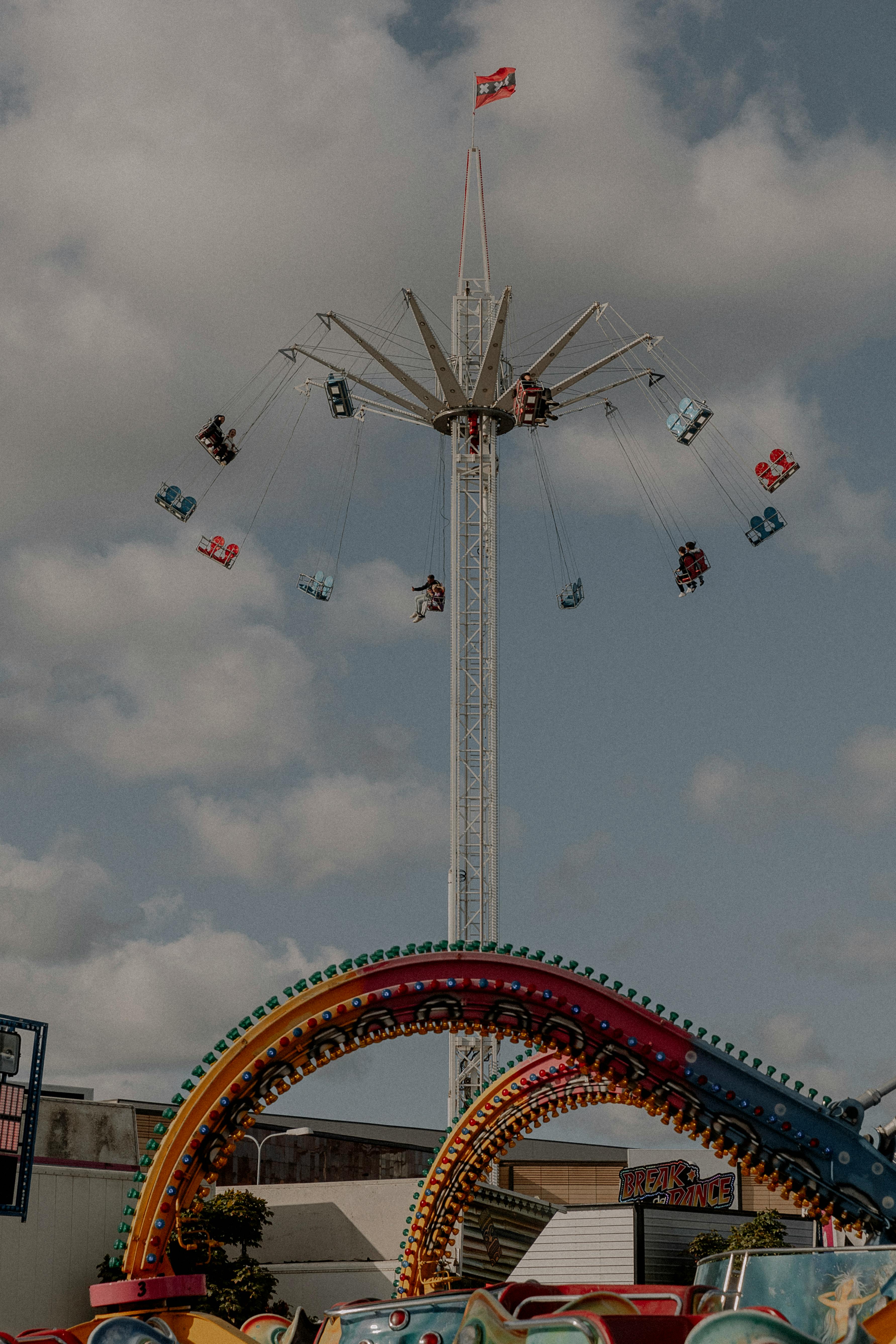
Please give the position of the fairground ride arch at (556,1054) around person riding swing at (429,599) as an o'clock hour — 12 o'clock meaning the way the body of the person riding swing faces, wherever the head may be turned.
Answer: The fairground ride arch is roughly at 9 o'clock from the person riding swing.

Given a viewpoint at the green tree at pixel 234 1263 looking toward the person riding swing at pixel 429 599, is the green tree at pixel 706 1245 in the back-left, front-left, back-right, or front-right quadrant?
front-right

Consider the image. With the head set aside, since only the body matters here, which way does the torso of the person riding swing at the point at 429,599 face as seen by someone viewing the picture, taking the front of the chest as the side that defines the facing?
to the viewer's left

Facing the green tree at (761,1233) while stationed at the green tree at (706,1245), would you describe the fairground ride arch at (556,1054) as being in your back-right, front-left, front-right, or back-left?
back-right
